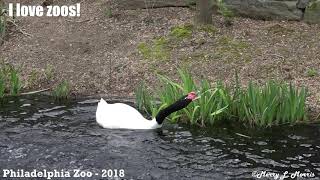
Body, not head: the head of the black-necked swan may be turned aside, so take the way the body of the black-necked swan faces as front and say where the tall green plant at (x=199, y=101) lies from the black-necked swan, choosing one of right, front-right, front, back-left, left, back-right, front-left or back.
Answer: front

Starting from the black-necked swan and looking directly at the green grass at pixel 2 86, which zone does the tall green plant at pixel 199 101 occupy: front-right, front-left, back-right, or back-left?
back-right

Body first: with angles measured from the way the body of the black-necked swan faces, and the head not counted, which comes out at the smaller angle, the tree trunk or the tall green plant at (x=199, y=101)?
the tall green plant

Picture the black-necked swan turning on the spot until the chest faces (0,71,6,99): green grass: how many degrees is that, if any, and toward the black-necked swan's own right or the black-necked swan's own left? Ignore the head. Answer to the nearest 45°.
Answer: approximately 135° to the black-necked swan's own left

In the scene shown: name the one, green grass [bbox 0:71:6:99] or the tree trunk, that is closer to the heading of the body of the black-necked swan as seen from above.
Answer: the tree trunk

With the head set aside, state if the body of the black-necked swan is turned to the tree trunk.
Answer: no

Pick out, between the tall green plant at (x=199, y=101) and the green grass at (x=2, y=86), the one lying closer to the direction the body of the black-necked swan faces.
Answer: the tall green plant

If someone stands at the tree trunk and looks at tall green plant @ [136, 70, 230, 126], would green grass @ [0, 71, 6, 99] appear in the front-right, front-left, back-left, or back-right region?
front-right

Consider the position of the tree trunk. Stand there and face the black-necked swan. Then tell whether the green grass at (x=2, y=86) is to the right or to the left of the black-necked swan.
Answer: right

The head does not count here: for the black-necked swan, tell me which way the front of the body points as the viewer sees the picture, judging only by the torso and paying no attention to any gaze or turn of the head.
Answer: to the viewer's right
